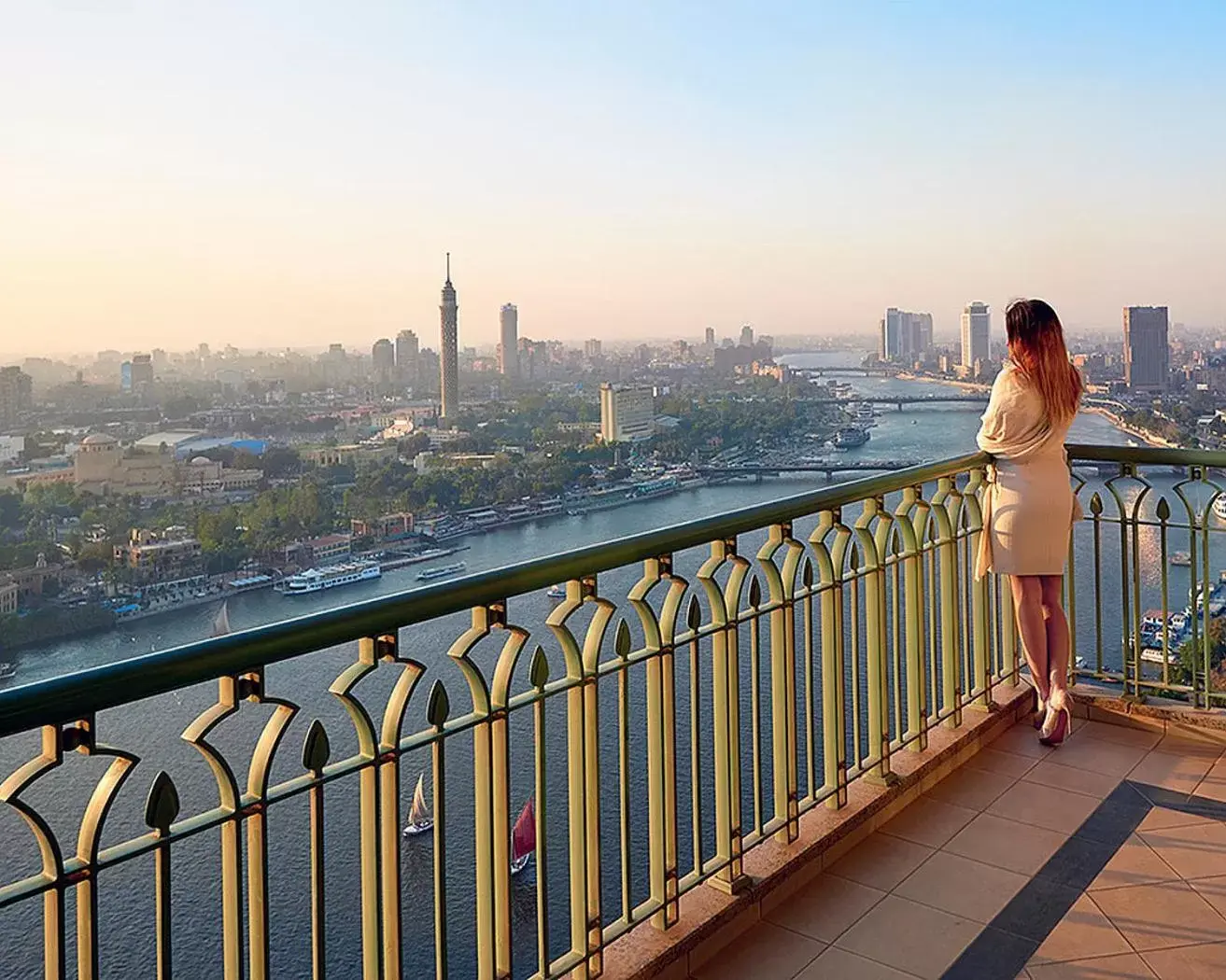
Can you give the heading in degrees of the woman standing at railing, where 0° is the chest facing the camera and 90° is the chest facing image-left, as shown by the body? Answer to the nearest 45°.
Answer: approximately 135°

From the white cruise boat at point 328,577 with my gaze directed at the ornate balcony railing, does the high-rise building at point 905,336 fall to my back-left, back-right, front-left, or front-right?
back-left

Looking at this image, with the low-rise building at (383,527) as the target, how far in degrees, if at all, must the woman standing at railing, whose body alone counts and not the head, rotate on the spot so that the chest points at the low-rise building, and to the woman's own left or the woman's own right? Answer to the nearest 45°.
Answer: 0° — they already face it

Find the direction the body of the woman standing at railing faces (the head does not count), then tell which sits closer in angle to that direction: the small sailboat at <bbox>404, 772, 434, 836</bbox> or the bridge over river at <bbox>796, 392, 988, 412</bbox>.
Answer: the bridge over river

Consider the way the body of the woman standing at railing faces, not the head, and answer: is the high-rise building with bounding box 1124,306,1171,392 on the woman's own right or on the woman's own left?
on the woman's own right
